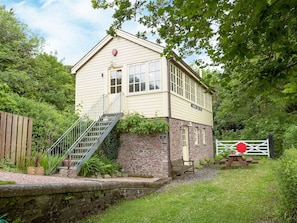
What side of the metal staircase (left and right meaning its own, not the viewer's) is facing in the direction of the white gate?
back

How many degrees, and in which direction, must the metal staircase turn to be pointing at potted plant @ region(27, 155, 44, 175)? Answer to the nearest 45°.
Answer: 0° — it already faces it

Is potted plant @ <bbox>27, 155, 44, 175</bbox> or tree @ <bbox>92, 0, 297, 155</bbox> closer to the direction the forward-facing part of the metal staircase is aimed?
the potted plant

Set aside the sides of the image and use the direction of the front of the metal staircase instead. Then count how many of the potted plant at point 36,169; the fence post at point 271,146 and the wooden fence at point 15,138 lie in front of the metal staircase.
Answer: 2

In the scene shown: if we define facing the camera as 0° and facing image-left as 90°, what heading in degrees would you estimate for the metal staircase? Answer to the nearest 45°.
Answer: approximately 45°

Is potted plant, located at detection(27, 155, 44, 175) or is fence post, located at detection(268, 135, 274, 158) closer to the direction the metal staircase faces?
the potted plant

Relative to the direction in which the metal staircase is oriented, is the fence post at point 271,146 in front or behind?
behind
